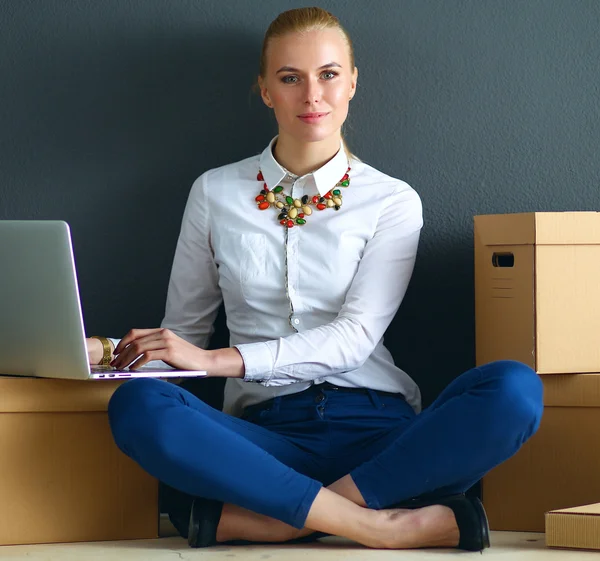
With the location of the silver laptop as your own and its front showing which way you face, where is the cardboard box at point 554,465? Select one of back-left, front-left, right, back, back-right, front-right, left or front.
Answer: front-right

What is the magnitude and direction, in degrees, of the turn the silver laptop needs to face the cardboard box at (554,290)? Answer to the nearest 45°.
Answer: approximately 45° to its right

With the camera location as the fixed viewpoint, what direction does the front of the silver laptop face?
facing away from the viewer and to the right of the viewer

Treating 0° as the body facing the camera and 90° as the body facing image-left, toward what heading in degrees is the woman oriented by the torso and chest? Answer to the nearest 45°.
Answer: approximately 0°
